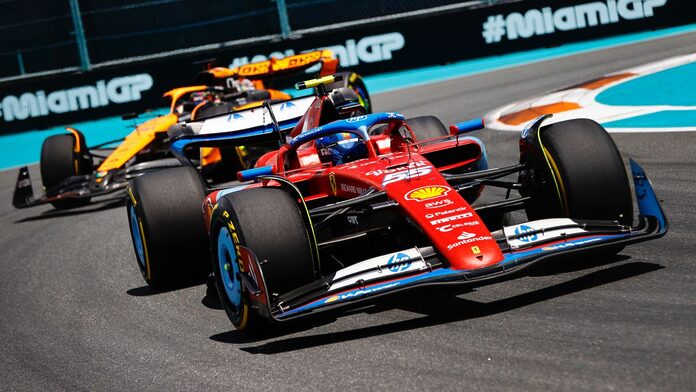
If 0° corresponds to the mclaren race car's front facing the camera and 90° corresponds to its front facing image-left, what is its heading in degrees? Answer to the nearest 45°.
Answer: approximately 45°

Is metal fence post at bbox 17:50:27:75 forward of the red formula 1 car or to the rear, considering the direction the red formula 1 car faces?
to the rear

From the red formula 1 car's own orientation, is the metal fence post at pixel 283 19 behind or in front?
behind

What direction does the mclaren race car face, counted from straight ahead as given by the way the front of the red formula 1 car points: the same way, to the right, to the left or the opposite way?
to the right

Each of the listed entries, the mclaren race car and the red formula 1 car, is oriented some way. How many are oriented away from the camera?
0

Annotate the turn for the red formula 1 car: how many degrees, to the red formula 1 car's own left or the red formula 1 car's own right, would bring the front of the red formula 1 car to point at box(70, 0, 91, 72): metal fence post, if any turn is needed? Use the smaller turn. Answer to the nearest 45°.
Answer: approximately 135° to the red formula 1 car's own left

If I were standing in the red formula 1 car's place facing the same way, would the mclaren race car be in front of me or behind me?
behind

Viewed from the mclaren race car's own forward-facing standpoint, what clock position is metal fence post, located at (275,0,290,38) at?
The metal fence post is roughly at 5 o'clock from the mclaren race car.

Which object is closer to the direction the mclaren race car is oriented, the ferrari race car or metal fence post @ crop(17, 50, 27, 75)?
the ferrari race car

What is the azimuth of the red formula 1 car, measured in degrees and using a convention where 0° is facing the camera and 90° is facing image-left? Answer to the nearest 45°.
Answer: approximately 315°
